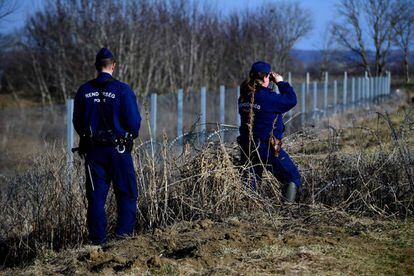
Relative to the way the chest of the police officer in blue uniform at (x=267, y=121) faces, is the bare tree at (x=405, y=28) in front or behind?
in front

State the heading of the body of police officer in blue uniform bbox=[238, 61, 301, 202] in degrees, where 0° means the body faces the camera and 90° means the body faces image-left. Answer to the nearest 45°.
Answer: approximately 225°

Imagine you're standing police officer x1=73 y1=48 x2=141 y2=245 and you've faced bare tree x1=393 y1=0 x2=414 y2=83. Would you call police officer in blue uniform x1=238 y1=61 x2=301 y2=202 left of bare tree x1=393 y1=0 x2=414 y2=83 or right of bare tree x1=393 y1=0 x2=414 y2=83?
right

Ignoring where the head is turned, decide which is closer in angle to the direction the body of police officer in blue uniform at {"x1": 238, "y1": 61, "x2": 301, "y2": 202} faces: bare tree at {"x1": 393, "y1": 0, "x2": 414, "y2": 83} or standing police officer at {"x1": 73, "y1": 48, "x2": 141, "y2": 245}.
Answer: the bare tree

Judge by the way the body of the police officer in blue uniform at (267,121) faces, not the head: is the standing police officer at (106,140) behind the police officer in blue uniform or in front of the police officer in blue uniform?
behind

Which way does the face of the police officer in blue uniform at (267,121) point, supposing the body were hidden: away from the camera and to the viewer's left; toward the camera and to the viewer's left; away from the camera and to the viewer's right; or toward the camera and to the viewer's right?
away from the camera and to the viewer's right

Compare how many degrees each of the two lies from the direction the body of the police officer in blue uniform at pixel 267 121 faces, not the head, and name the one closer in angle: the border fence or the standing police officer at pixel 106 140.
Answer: the border fence
